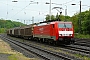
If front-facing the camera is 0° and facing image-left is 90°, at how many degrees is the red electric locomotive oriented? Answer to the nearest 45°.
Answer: approximately 315°
